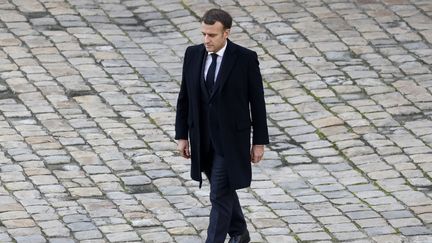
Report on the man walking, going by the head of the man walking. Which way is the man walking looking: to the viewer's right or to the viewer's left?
to the viewer's left

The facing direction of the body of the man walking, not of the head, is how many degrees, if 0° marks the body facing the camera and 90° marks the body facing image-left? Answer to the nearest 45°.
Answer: approximately 45°
